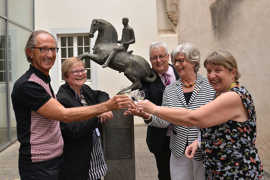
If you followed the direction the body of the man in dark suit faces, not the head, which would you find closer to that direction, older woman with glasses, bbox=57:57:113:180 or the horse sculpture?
the older woman with glasses

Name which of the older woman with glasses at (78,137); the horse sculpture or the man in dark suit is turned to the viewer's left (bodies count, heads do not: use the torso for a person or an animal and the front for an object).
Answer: the horse sculpture

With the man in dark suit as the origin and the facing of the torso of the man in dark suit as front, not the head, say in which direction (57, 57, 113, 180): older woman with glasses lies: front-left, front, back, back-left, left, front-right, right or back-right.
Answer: front-right

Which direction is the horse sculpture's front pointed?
to the viewer's left

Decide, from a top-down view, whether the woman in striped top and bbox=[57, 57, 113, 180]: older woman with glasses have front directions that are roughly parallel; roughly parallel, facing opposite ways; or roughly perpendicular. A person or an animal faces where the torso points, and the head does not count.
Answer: roughly perpendicular

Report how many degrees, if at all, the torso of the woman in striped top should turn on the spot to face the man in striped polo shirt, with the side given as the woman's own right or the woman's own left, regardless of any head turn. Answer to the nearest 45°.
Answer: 0° — they already face them

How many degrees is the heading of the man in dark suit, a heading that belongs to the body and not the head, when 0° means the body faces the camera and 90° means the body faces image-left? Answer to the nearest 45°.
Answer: approximately 0°

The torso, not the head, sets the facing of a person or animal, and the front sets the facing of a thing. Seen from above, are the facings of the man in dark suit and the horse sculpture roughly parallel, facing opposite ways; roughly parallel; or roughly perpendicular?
roughly perpendicular

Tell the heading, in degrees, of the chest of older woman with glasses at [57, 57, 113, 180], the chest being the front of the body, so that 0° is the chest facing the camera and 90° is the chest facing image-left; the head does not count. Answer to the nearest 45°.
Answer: approximately 315°
